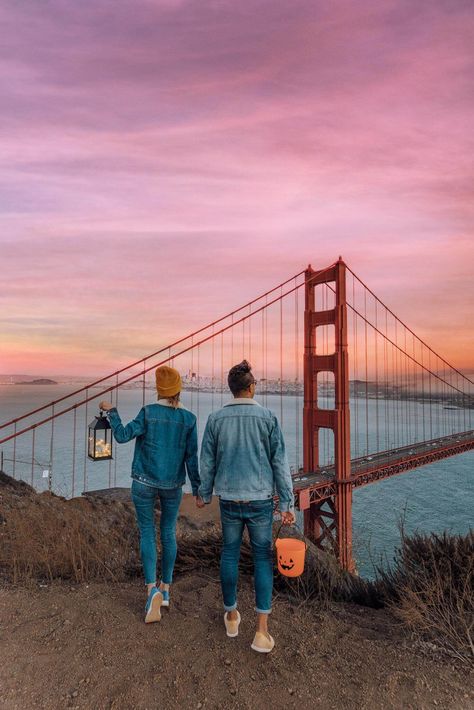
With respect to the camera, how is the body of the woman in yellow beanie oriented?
away from the camera

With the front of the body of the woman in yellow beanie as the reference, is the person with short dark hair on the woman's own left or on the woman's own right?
on the woman's own right

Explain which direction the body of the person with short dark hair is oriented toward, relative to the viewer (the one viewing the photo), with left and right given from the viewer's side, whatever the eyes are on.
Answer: facing away from the viewer

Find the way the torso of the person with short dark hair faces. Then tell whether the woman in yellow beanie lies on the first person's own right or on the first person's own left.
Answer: on the first person's own left

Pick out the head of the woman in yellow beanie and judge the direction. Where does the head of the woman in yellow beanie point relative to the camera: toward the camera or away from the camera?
away from the camera

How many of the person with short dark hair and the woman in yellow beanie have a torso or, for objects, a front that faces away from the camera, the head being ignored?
2
